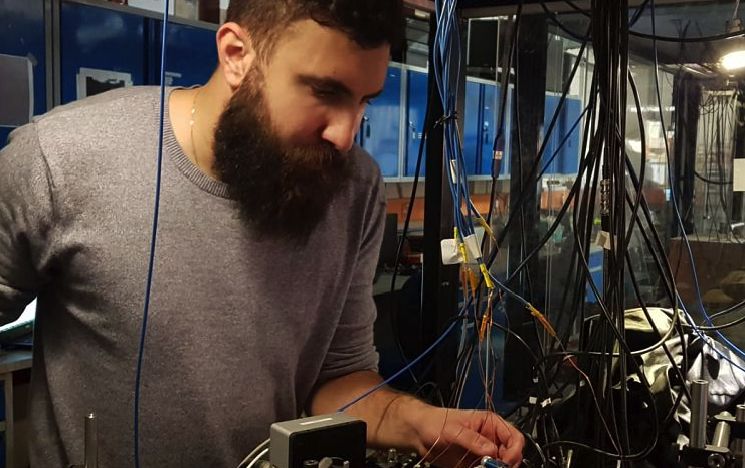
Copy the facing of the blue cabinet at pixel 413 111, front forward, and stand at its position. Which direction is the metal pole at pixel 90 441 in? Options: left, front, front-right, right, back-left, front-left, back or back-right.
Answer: front-right

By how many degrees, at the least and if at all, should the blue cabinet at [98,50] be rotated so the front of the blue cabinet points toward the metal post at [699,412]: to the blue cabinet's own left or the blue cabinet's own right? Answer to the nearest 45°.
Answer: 0° — it already faces it

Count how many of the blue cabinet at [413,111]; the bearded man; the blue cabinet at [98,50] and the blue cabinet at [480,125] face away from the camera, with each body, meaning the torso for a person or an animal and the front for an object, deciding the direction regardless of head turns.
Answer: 0

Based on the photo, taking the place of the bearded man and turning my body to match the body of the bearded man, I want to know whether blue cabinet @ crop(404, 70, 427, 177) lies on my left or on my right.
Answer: on my left

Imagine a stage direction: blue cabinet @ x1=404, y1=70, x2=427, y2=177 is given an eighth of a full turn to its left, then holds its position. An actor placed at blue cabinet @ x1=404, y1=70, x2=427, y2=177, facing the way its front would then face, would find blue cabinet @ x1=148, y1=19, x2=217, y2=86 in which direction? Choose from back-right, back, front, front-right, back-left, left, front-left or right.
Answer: back-right

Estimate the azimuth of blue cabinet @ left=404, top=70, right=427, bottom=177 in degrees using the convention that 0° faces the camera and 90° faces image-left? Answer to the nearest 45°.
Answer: approximately 315°

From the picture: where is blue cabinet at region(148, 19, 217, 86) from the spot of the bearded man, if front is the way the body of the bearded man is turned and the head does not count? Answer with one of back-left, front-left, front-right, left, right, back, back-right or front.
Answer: back-left

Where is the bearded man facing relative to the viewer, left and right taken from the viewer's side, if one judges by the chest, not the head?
facing the viewer and to the right of the viewer

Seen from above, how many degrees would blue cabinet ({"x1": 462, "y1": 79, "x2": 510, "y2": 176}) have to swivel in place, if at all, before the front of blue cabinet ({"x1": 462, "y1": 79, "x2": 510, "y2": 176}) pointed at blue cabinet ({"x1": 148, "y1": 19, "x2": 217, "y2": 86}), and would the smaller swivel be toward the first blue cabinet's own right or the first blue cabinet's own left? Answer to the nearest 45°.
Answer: approximately 90° to the first blue cabinet's own right

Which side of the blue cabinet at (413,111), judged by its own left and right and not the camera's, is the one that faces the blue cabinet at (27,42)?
right

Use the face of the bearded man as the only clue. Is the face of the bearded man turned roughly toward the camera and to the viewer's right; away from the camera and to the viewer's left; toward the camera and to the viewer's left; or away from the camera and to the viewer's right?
toward the camera and to the viewer's right

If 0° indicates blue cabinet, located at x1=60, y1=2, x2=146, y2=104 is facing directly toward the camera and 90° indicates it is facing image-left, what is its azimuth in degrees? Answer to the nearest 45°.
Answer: approximately 315°

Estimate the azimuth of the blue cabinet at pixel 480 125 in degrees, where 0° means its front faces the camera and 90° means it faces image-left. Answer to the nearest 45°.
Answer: approximately 315°
